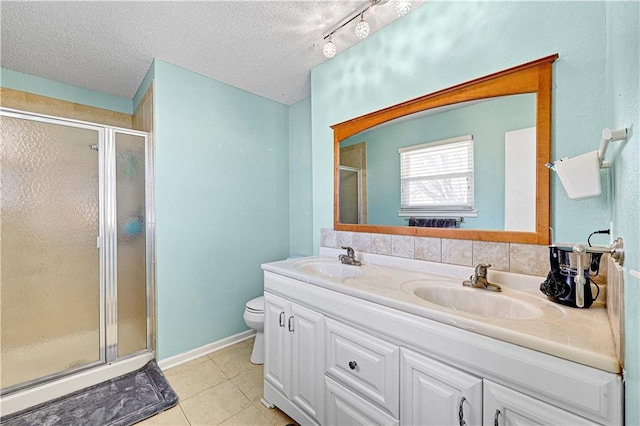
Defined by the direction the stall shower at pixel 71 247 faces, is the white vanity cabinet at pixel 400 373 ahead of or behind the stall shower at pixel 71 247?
ahead

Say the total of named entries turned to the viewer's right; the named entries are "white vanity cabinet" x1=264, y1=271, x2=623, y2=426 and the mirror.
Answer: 0

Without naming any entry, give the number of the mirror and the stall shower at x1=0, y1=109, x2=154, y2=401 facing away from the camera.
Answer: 0

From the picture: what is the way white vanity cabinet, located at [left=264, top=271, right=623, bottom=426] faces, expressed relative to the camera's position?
facing the viewer and to the left of the viewer

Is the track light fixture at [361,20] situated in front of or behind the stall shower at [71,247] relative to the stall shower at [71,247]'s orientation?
in front

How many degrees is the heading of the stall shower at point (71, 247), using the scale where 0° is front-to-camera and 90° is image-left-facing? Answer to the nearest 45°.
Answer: approximately 315°

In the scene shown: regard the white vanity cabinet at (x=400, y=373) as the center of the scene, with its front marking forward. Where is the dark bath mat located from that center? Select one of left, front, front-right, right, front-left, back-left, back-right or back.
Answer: front-right

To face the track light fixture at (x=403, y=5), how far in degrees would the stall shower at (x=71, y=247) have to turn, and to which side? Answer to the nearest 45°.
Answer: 0° — it already faces it
